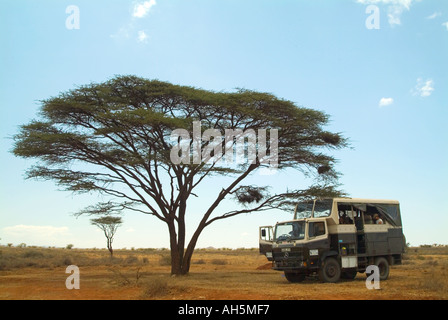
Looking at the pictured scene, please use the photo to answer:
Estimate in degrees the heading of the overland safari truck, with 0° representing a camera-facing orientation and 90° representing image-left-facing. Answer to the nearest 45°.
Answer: approximately 45°
